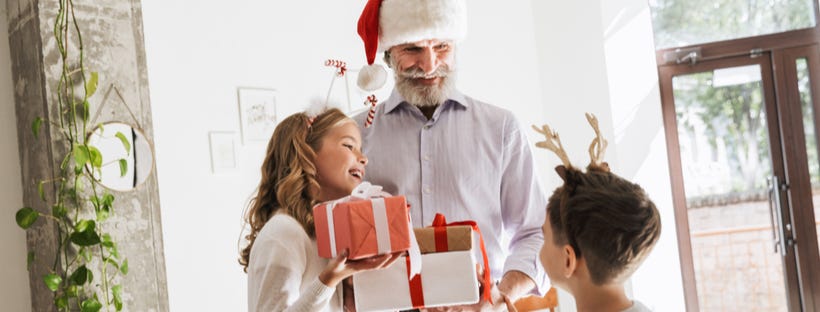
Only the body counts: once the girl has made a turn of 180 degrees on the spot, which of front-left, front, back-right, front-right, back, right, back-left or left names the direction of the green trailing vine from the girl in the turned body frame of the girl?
front-right

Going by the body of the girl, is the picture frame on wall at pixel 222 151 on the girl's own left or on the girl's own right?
on the girl's own left

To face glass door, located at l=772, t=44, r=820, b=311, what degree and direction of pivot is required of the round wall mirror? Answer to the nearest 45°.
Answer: approximately 90° to its left

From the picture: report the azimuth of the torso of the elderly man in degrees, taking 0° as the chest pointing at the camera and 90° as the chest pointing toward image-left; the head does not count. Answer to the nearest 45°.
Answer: approximately 0°

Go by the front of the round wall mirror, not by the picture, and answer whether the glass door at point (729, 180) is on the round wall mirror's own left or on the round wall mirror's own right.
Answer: on the round wall mirror's own left

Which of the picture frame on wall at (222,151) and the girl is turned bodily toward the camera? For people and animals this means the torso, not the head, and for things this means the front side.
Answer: the picture frame on wall

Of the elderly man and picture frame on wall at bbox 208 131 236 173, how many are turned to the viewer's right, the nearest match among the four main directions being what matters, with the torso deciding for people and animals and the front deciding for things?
0

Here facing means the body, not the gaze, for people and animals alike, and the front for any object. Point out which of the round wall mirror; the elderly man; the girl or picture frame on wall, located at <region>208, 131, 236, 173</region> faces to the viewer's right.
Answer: the girl

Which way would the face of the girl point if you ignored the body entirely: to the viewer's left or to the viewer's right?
to the viewer's right

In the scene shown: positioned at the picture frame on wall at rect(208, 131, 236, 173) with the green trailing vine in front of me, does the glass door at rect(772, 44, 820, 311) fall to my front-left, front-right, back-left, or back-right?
back-left

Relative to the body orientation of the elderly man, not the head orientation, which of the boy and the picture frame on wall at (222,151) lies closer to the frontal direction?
the boy

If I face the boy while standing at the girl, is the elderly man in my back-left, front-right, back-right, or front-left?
front-left

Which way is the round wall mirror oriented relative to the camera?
toward the camera

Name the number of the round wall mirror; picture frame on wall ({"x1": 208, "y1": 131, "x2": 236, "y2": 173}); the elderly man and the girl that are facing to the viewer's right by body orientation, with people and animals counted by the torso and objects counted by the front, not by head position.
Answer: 1

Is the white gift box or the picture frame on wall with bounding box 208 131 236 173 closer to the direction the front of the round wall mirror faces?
the white gift box

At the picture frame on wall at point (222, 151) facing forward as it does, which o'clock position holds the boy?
The boy is roughly at 11 o'clock from the picture frame on wall.

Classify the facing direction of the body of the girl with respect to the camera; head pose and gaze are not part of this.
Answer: to the viewer's right
